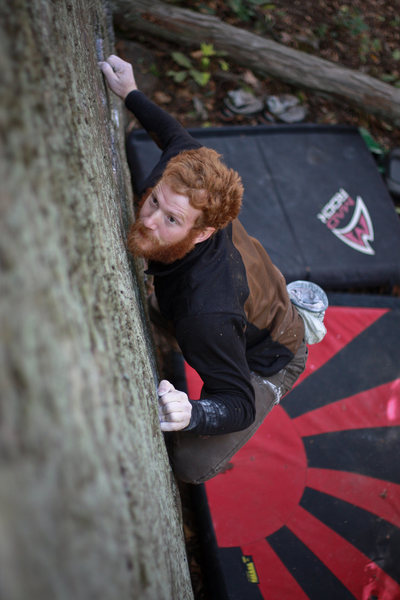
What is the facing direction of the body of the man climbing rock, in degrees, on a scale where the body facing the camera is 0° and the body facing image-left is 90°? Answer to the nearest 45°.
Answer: approximately 90°

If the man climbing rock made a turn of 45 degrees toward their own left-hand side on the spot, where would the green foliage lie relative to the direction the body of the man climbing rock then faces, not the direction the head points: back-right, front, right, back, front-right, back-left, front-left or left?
back-right

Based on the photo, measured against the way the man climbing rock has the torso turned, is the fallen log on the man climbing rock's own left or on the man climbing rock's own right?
on the man climbing rock's own right
